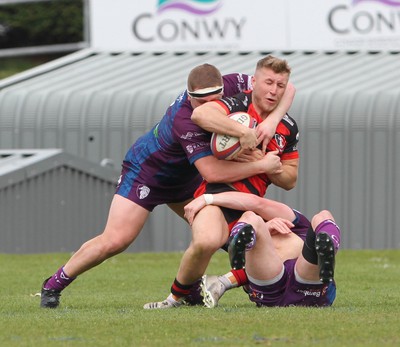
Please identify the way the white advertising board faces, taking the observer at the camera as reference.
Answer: facing the viewer

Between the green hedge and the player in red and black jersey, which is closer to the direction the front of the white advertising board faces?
the player in red and black jersey

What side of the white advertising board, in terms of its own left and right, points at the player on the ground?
front

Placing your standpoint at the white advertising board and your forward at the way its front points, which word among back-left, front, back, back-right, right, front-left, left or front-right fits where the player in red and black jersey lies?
front

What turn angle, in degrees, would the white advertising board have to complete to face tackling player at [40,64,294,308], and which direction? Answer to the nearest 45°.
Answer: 0° — it already faces them

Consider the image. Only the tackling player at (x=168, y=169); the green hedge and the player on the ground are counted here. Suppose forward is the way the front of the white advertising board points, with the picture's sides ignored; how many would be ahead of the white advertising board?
2

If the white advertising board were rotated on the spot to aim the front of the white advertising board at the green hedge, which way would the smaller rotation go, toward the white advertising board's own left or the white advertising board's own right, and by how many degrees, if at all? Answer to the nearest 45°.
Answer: approximately 180°

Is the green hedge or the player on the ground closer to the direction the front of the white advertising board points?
the player on the ground
